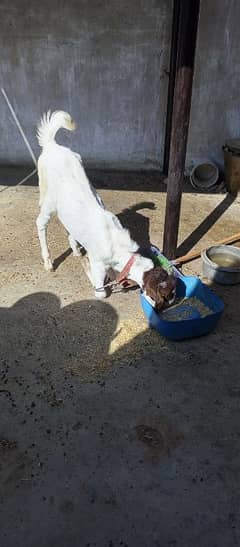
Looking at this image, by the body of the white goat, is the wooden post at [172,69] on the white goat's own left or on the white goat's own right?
on the white goat's own left

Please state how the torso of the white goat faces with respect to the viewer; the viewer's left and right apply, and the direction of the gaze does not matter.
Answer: facing the viewer and to the right of the viewer

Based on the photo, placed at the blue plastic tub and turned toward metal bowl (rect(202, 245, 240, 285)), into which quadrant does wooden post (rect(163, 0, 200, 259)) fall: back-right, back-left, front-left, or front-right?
front-left

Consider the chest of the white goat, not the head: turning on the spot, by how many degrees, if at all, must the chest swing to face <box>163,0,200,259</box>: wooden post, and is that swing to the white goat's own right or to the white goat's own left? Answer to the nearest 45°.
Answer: approximately 45° to the white goat's own left

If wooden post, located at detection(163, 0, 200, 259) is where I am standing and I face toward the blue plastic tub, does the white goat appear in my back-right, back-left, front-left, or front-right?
front-right

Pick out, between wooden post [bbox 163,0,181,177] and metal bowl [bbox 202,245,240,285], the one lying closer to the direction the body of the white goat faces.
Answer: the metal bowl

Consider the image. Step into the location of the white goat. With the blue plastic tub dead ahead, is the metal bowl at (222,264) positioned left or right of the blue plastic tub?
left

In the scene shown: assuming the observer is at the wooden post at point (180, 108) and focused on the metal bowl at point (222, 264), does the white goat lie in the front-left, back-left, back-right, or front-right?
back-right

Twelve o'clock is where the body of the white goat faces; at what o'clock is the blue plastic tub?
The blue plastic tub is roughly at 12 o'clock from the white goat.

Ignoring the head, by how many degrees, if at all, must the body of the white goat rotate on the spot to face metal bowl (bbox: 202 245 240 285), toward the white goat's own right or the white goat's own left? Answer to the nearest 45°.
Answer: approximately 45° to the white goat's own left

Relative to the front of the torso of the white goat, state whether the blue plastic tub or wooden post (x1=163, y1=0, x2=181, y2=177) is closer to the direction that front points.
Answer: the blue plastic tub
